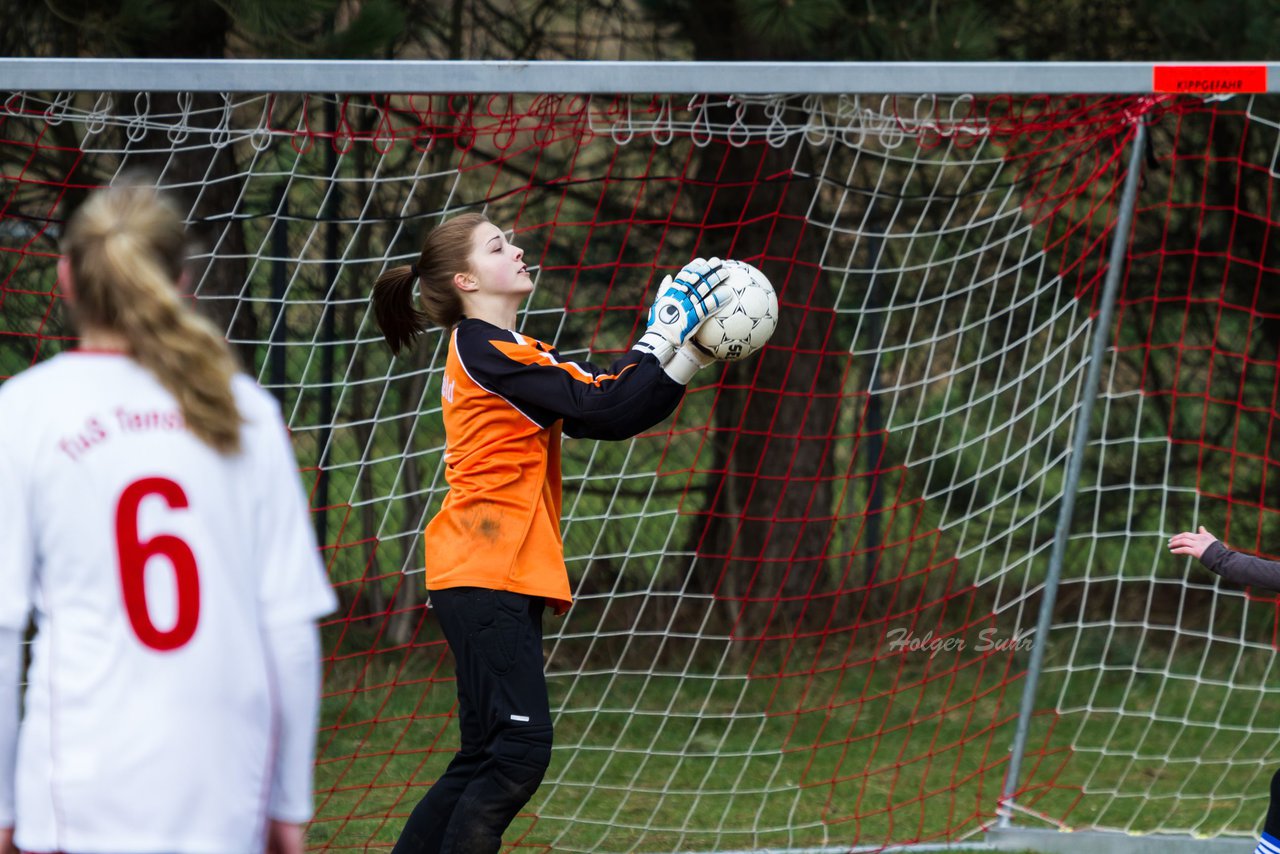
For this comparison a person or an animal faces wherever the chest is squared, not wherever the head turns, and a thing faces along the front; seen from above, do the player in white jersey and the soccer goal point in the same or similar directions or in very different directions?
very different directions

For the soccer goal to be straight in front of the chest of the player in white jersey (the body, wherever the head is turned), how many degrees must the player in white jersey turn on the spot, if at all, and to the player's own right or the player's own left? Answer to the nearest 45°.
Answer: approximately 45° to the player's own right

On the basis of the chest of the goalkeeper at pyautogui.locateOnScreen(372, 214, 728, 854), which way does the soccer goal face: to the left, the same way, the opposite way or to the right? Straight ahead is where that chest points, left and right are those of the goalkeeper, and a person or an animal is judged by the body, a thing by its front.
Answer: to the right

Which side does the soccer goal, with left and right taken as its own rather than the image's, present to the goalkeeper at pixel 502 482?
front

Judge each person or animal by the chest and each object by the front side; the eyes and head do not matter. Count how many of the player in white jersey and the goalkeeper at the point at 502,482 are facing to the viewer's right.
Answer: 1

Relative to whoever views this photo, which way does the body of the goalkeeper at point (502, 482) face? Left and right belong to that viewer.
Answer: facing to the right of the viewer

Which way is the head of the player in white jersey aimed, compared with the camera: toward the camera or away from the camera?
away from the camera

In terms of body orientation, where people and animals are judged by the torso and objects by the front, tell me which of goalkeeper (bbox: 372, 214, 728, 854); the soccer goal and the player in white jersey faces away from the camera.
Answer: the player in white jersey

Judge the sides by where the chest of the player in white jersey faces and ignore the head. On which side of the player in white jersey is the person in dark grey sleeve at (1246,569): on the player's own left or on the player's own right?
on the player's own right

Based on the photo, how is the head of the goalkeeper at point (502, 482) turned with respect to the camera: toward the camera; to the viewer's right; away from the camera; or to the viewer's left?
to the viewer's right

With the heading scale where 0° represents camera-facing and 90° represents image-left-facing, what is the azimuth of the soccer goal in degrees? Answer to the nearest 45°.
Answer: approximately 0°

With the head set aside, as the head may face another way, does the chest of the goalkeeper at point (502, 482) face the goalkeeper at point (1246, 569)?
yes

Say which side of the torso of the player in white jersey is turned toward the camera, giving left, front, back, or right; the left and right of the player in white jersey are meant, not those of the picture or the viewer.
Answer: back
